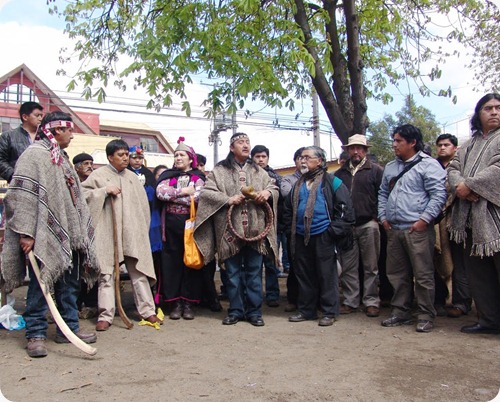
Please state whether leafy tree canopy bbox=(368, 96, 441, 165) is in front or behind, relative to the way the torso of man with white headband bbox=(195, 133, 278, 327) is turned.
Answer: behind

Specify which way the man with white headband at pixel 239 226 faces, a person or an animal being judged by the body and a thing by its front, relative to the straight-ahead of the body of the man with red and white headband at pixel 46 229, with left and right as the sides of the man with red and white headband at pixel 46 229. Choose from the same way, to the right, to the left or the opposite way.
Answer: to the right

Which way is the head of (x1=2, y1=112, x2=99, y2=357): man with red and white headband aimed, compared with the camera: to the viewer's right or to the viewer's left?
to the viewer's right

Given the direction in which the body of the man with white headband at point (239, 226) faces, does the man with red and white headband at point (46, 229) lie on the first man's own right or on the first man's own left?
on the first man's own right

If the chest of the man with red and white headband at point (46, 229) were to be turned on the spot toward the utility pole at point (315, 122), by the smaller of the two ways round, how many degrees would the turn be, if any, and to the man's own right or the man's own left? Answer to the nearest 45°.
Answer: approximately 90° to the man's own left

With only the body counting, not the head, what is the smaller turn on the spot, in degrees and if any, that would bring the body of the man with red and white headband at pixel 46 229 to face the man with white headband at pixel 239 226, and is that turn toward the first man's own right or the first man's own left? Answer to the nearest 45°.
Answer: approximately 45° to the first man's own left

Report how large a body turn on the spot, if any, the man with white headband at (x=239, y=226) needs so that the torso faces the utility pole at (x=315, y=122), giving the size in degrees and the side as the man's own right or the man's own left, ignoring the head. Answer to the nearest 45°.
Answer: approximately 180°

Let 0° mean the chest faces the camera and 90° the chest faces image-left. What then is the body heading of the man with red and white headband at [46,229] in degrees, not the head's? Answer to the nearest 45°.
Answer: approximately 315°
